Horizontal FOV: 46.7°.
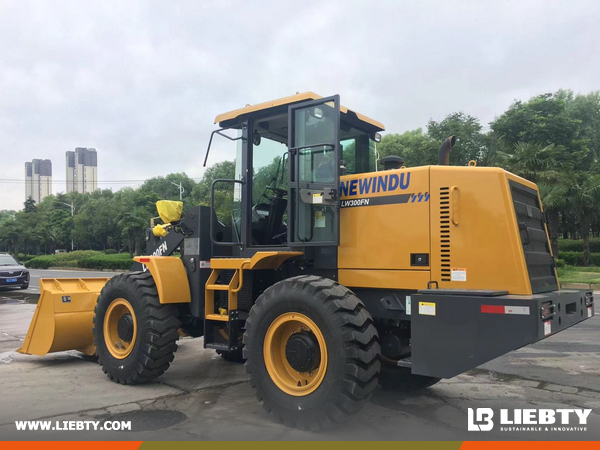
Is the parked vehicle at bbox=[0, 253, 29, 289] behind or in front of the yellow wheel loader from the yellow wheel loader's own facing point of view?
in front

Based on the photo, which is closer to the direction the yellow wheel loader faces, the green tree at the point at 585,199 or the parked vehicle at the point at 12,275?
the parked vehicle

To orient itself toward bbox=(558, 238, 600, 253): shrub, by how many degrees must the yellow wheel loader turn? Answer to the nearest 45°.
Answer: approximately 90° to its right

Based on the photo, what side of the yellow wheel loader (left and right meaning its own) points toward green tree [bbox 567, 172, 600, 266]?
right

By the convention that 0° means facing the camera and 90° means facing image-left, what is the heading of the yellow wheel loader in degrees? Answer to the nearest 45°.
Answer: approximately 135°

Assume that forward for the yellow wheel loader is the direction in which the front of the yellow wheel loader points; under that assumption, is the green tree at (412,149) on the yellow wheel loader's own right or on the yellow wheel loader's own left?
on the yellow wheel loader's own right

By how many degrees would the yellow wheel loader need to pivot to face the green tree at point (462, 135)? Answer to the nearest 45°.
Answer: approximately 45° to its right

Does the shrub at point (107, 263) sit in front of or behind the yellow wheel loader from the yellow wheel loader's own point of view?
in front

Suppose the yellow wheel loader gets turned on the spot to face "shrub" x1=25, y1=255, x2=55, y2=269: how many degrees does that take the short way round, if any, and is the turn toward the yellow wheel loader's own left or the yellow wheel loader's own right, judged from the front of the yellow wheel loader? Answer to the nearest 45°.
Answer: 0° — it already faces it
